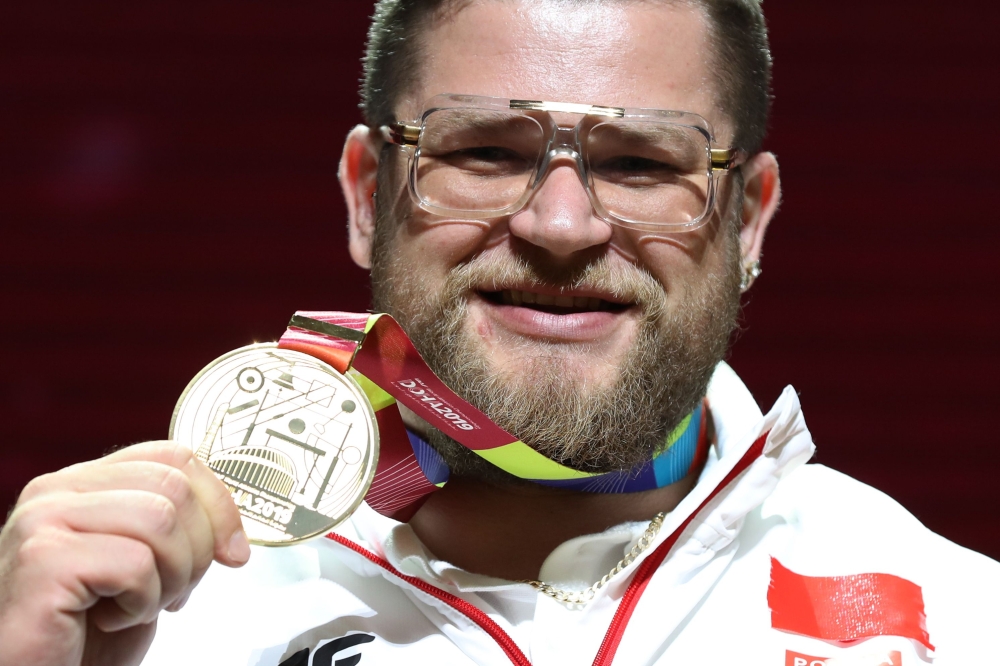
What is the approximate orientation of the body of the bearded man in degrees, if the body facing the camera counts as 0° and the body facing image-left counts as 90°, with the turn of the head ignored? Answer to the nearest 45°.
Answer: approximately 0°
